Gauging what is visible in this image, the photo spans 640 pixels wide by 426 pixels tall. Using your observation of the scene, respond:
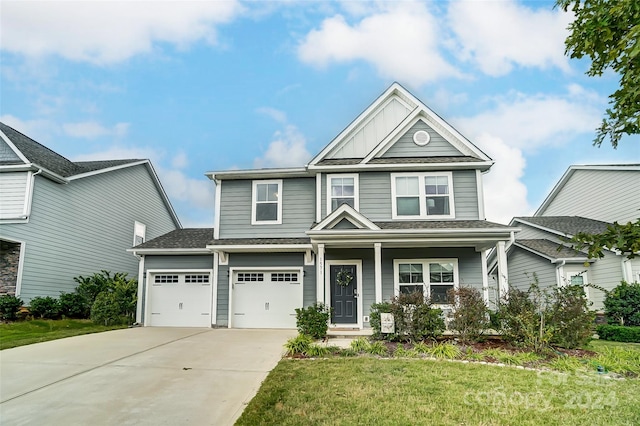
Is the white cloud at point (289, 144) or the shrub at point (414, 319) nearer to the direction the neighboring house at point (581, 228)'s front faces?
the shrub

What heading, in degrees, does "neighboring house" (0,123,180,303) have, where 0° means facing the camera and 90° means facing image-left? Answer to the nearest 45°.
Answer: approximately 45°

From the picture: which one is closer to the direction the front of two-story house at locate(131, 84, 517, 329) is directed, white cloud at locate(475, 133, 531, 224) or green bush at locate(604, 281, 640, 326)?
the green bush

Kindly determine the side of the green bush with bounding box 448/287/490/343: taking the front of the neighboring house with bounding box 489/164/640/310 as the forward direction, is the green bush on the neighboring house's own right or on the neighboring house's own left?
on the neighboring house's own right

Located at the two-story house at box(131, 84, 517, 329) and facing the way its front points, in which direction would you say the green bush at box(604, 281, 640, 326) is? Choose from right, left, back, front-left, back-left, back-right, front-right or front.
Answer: left

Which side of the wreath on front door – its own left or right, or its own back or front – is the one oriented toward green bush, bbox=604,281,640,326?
left

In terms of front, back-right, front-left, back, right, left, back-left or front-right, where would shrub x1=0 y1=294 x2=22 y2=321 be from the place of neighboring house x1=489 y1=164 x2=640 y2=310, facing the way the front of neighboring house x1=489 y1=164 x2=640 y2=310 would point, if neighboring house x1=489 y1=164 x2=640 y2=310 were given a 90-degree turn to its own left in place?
back

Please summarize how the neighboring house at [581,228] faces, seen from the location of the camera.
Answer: facing the viewer and to the right of the viewer

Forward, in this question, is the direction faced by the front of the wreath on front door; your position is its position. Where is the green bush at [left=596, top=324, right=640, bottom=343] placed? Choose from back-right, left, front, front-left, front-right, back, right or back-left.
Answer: left

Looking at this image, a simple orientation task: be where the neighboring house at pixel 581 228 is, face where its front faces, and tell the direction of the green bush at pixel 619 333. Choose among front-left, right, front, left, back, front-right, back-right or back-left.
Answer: front-right

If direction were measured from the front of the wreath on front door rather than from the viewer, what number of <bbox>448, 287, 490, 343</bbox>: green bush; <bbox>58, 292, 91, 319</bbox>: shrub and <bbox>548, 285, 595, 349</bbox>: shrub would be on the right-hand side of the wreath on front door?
1

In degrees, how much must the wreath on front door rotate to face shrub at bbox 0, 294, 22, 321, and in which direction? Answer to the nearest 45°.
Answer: approximately 90° to its right

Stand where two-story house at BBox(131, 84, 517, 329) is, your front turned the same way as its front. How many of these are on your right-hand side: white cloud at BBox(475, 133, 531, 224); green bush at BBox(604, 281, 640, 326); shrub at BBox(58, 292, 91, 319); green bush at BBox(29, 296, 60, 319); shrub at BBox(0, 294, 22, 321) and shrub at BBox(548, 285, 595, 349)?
3
